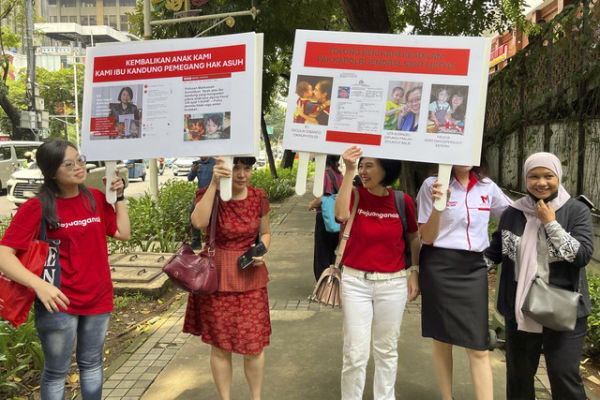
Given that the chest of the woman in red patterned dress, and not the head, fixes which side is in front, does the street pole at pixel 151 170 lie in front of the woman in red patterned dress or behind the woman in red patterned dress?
behind

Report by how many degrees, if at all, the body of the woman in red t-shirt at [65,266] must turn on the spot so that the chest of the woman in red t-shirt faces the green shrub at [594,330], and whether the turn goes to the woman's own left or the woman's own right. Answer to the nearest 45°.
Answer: approximately 45° to the woman's own left

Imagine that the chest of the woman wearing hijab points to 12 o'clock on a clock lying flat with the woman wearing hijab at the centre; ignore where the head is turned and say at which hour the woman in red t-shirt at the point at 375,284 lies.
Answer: The woman in red t-shirt is roughly at 3 o'clock from the woman wearing hijab.

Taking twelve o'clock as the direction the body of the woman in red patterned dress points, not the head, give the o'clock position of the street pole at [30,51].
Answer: The street pole is roughly at 5 o'clock from the woman in red patterned dress.

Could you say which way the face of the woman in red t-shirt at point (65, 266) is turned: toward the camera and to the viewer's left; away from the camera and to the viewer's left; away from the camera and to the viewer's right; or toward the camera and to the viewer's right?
toward the camera and to the viewer's right

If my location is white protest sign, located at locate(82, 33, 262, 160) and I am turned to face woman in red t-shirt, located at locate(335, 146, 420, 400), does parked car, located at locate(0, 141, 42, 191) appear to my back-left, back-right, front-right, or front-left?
back-left

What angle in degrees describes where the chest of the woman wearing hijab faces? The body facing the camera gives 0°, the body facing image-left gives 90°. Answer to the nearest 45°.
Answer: approximately 0°

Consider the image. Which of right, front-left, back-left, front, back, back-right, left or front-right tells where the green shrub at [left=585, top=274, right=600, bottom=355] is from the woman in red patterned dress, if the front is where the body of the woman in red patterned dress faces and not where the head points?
left

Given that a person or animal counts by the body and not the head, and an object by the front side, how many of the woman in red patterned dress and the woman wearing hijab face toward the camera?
2
